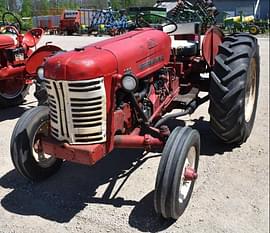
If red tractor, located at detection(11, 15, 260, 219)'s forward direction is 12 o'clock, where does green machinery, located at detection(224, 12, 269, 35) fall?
The green machinery is roughly at 5 o'clock from the red tractor.

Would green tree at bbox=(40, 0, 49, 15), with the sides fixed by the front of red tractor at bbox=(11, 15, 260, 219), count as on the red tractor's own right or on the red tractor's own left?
on the red tractor's own right

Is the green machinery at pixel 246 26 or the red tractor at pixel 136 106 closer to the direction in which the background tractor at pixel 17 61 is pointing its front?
the red tractor

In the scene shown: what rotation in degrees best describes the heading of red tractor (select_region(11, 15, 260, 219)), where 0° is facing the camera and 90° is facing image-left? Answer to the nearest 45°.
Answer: approximately 45°

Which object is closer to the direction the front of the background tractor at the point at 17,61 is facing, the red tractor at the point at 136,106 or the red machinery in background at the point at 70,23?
the red tractor

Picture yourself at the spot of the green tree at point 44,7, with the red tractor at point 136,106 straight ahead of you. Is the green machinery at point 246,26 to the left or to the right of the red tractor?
left
